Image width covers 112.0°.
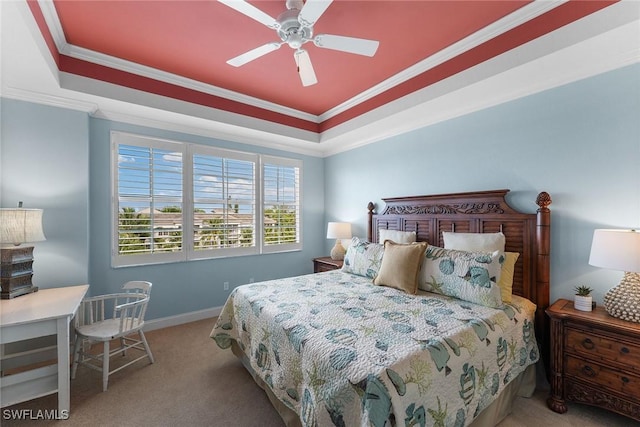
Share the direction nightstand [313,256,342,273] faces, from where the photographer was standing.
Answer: facing the viewer and to the left of the viewer

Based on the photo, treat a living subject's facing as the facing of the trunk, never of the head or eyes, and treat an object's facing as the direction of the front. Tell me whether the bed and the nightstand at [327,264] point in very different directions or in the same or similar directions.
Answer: same or similar directions

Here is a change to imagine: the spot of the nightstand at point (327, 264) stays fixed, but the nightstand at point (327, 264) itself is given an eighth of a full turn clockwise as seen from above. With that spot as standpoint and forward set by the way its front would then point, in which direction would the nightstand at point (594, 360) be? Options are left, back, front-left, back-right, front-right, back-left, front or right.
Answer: back-left

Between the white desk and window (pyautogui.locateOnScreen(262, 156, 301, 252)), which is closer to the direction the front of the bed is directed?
the white desk

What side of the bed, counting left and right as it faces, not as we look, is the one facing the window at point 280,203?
right

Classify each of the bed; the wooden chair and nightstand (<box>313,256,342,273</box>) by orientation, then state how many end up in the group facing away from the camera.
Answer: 0

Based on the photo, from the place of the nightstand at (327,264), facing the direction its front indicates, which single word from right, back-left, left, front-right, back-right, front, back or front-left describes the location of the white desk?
front
